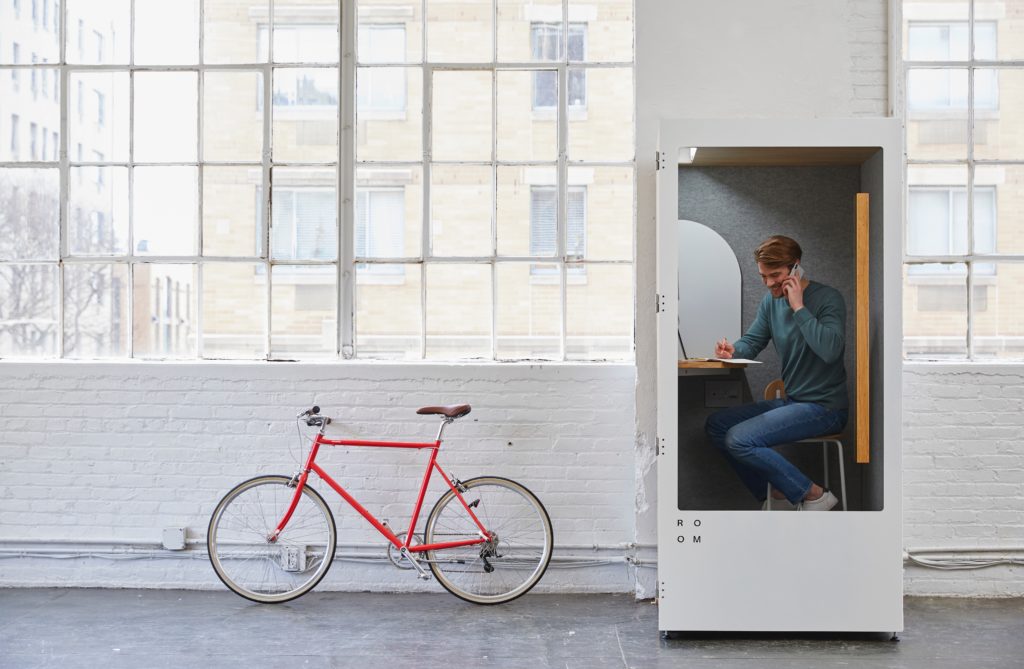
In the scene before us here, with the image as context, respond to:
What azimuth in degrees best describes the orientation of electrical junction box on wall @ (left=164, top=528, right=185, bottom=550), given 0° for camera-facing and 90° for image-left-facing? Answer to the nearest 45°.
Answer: approximately 0°

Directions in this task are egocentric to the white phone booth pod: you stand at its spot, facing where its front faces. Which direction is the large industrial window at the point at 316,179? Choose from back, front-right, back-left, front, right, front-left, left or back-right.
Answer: right

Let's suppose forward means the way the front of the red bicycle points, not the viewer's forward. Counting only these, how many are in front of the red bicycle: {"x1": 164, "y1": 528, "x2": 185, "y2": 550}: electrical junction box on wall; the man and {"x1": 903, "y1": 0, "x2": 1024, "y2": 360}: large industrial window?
1

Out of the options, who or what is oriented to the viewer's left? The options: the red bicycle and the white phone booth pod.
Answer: the red bicycle

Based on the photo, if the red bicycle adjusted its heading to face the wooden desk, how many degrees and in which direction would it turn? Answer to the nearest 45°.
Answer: approximately 135° to its left

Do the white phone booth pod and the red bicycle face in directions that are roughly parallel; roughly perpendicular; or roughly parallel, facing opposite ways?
roughly perpendicular

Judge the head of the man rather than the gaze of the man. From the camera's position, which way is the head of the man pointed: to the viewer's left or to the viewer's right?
to the viewer's left

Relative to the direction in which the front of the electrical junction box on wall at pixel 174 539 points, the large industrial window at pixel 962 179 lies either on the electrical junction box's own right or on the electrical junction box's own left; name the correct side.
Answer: on the electrical junction box's own left

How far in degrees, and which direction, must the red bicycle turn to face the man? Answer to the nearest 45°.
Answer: approximately 135° to its left

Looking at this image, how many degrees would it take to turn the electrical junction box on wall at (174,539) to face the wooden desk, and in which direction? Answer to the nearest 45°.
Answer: approximately 45° to its left

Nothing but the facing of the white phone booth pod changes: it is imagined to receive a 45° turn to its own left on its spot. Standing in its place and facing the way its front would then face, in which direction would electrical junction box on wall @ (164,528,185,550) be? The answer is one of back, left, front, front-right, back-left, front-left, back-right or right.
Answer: back-right

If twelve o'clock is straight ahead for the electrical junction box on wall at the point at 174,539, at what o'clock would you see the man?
The man is roughly at 10 o'clock from the electrical junction box on wall.

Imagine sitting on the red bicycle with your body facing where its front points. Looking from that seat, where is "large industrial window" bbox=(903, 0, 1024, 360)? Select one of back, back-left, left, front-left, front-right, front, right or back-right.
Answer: back

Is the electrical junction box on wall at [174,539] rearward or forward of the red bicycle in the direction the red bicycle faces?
forward

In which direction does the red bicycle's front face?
to the viewer's left

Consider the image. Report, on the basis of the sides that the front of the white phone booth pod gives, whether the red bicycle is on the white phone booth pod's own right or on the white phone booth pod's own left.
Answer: on the white phone booth pod's own right
